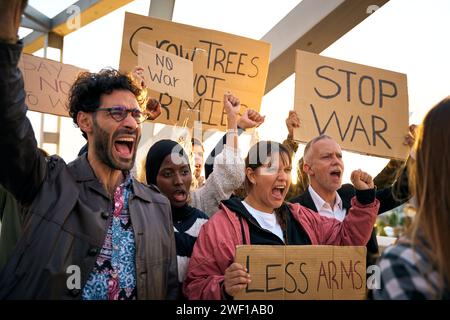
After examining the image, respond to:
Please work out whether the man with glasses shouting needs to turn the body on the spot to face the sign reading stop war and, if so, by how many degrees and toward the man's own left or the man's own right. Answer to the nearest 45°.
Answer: approximately 90° to the man's own left

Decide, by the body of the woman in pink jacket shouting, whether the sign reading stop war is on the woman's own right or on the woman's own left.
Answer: on the woman's own left

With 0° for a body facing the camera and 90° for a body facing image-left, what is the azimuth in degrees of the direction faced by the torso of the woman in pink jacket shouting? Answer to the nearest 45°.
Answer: approximately 315°

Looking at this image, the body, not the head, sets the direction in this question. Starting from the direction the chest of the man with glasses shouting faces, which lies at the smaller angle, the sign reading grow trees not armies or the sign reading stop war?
the sign reading stop war

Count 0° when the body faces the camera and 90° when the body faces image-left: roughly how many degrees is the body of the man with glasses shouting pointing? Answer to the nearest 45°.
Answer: approximately 315°

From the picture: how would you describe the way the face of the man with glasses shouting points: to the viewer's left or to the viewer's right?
to the viewer's right

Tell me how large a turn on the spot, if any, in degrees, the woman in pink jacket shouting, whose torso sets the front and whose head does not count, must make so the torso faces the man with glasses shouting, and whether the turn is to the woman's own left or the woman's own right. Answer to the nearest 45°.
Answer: approximately 90° to the woman's own right

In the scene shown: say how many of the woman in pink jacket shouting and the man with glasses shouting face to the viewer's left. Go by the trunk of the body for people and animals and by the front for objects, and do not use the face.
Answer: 0
